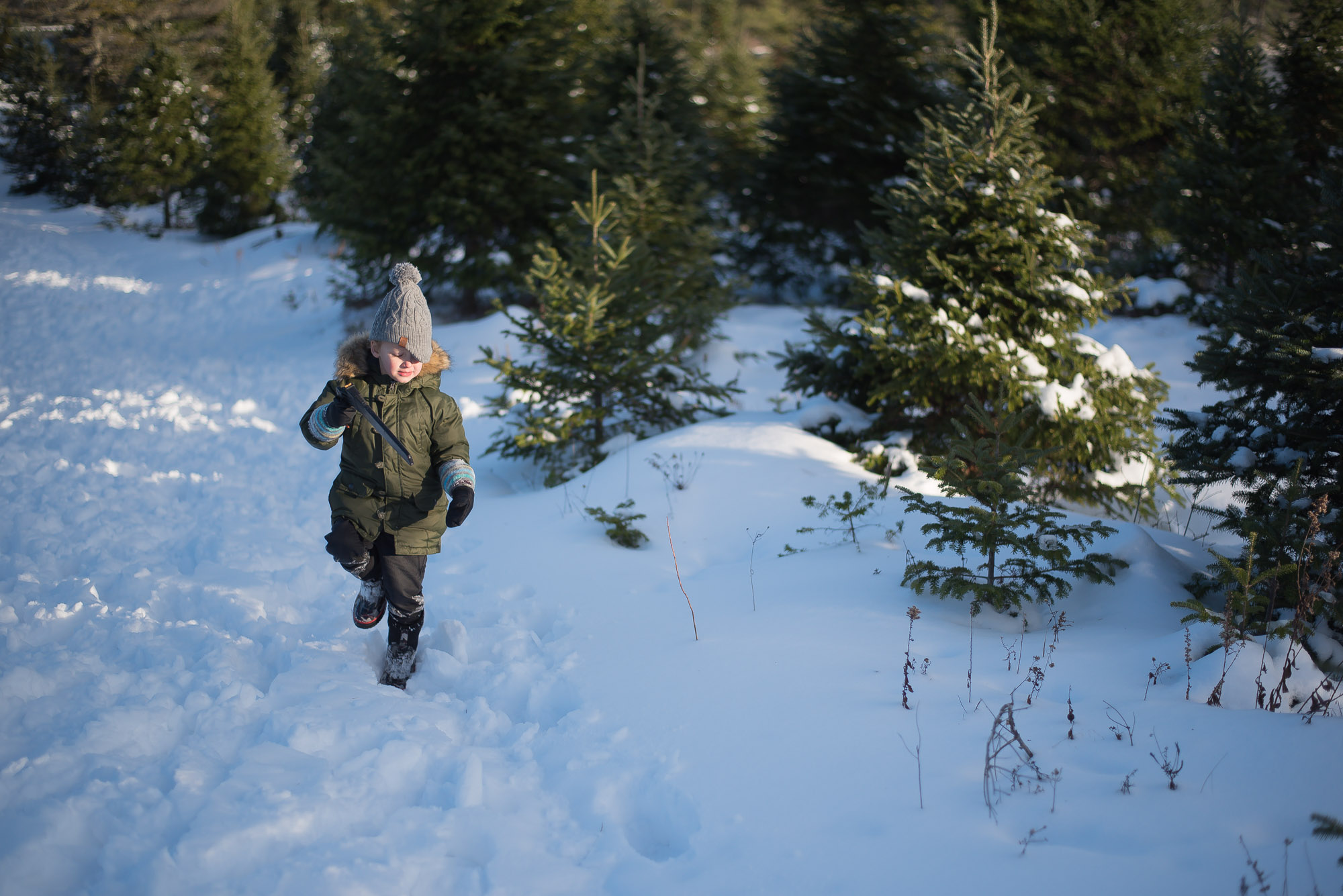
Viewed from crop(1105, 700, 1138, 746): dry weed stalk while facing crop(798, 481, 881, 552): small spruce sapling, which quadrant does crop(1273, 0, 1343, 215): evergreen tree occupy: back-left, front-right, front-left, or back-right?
front-right

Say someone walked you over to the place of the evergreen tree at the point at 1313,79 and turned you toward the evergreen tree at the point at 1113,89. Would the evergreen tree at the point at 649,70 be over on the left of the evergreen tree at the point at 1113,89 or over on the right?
left

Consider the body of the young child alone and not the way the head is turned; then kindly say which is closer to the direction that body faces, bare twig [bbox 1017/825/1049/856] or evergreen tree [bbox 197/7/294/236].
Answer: the bare twig

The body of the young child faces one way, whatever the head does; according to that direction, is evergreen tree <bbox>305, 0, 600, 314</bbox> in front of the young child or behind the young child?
behind

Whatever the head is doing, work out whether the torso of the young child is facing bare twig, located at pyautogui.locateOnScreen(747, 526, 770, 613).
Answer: no

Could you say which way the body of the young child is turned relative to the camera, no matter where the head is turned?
toward the camera

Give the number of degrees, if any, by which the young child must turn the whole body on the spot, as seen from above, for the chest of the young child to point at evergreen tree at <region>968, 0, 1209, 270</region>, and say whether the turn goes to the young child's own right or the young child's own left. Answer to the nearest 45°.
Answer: approximately 135° to the young child's own left

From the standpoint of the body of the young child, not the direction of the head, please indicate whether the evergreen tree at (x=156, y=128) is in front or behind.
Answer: behind

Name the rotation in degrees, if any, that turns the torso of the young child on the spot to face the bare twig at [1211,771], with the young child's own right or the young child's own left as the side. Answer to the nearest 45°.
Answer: approximately 45° to the young child's own left

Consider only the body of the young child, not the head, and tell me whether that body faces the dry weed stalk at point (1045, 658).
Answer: no

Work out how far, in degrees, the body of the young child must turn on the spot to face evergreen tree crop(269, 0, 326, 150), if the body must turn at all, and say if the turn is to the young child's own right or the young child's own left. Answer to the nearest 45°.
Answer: approximately 180°

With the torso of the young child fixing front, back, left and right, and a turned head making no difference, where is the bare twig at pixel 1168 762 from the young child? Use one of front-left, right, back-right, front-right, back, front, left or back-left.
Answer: front-left

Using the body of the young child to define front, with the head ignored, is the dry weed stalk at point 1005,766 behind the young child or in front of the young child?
in front
